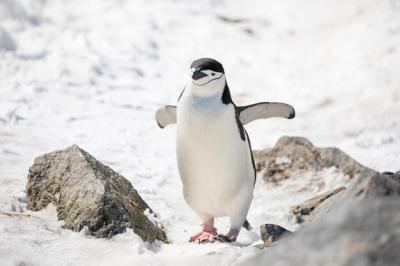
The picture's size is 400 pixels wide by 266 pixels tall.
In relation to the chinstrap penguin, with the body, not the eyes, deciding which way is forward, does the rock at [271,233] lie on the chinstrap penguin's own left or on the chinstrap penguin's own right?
on the chinstrap penguin's own left

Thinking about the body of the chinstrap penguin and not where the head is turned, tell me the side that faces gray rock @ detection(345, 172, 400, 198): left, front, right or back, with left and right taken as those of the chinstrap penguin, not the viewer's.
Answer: left

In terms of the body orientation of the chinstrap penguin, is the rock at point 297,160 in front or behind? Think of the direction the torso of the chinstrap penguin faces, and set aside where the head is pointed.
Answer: behind

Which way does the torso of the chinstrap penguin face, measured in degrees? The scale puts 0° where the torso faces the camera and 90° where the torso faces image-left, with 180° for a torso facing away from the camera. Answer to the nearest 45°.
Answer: approximately 45°

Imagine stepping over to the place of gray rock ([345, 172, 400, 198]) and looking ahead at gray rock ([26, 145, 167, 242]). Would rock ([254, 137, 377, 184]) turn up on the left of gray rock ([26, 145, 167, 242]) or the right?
right

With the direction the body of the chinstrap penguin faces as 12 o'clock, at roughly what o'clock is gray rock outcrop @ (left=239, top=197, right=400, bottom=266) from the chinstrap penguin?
The gray rock outcrop is roughly at 10 o'clock from the chinstrap penguin.
